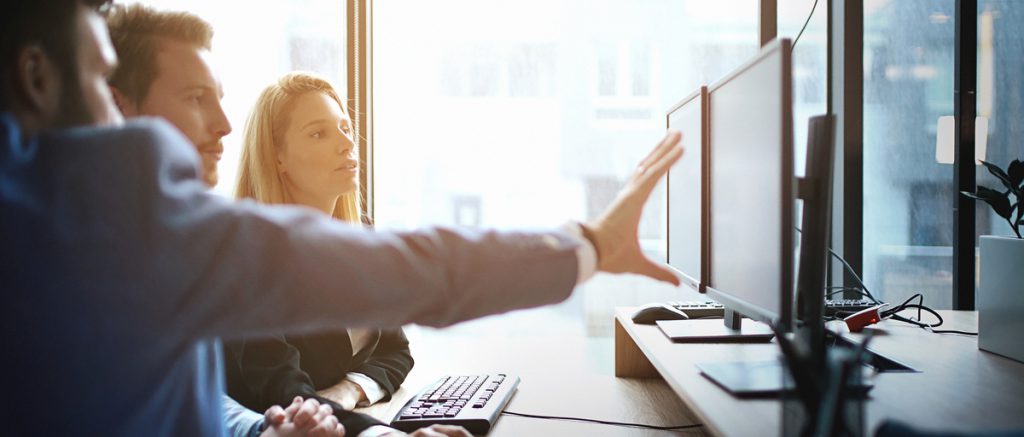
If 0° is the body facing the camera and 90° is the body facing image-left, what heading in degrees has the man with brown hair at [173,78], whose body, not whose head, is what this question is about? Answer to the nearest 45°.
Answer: approximately 270°

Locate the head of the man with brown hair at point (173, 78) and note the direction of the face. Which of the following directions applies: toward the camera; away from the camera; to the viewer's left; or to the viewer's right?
to the viewer's right

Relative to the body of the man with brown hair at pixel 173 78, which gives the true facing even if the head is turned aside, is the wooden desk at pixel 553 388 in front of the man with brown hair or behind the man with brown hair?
in front

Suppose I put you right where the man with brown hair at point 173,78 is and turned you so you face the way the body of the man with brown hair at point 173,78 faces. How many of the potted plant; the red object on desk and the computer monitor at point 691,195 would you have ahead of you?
3

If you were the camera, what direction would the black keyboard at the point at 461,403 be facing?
facing to the left of the viewer

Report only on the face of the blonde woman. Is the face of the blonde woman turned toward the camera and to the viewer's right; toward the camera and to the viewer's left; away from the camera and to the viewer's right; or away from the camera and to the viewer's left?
toward the camera and to the viewer's right

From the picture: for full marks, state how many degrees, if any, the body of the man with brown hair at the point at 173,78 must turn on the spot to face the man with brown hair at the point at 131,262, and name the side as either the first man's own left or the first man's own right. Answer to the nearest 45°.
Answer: approximately 90° to the first man's own right

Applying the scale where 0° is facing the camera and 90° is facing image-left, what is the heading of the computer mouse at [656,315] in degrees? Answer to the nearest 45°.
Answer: approximately 270°
